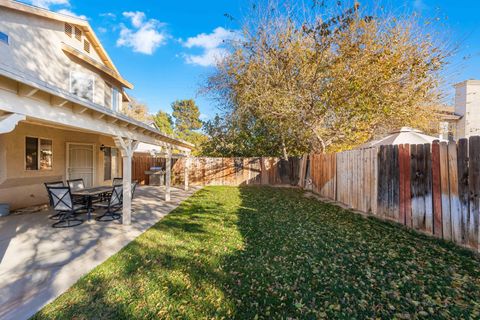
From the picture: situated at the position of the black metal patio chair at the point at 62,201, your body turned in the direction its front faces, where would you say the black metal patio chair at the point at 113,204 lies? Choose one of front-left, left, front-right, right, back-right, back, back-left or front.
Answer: front-right

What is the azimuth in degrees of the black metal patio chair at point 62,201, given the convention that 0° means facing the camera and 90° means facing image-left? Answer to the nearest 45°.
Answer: approximately 225°

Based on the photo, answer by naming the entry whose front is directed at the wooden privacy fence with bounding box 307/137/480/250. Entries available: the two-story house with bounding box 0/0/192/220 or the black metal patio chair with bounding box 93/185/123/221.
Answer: the two-story house

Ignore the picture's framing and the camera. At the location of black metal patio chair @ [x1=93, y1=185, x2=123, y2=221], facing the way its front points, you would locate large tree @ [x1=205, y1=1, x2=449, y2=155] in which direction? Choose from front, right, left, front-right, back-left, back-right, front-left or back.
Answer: back

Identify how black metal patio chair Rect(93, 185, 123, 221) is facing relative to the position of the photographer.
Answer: facing to the left of the viewer

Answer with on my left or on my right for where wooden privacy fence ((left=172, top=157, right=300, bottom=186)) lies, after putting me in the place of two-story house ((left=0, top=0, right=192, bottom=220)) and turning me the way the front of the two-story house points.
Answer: on my left

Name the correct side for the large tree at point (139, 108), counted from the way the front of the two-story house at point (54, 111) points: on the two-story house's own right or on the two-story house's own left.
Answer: on the two-story house's own left

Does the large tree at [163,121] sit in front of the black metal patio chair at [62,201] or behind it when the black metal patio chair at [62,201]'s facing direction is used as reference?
in front

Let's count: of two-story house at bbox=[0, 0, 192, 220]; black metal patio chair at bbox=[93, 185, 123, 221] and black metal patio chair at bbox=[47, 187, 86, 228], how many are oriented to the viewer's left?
1

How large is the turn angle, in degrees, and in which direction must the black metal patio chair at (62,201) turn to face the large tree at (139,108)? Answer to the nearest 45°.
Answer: approximately 45° to its left

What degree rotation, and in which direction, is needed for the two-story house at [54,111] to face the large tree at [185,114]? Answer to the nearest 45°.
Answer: approximately 90° to its left

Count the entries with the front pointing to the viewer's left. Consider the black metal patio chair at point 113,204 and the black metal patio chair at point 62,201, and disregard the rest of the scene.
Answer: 1

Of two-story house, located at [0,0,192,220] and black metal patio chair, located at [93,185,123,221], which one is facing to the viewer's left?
the black metal patio chair

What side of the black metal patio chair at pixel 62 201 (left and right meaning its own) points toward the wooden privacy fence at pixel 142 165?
front
